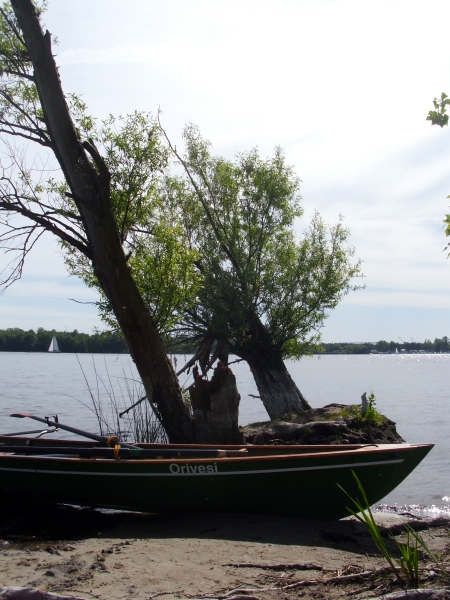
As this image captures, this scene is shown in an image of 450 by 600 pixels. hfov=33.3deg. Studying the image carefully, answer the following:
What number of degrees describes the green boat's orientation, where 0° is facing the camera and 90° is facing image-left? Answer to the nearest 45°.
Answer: approximately 270°

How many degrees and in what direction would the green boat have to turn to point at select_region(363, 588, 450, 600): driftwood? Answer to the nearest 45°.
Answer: approximately 90° to its right

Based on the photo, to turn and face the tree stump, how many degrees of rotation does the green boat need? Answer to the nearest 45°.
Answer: approximately 90° to its left

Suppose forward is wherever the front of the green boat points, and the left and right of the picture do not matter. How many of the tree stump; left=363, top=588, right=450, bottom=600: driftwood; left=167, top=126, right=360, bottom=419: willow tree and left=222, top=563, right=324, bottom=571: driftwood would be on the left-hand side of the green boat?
2

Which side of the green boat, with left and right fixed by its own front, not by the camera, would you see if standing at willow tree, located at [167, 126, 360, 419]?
left

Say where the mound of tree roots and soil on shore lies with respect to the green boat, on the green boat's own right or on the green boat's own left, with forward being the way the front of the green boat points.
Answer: on the green boat's own left

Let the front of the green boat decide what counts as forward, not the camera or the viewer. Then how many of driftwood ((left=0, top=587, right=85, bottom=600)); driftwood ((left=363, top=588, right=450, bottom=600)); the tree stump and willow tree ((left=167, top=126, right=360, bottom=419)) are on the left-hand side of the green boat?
2

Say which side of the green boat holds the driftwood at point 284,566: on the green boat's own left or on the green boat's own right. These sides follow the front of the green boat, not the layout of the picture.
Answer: on the green boat's own right

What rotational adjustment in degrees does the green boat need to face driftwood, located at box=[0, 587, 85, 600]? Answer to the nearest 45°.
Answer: approximately 90° to its right

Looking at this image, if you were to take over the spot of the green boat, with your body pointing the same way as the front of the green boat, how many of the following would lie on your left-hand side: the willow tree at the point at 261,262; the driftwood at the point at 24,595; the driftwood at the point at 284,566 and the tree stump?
2
